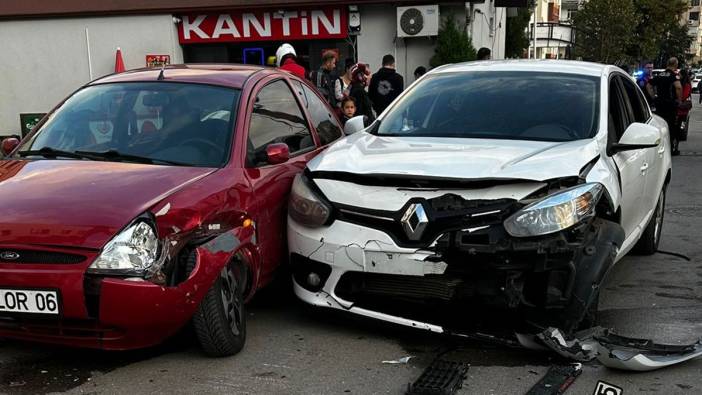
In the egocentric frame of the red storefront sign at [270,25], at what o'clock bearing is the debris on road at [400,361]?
The debris on road is roughly at 12 o'clock from the red storefront sign.

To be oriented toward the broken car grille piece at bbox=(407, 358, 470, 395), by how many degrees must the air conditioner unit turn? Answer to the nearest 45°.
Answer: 0° — it already faces it

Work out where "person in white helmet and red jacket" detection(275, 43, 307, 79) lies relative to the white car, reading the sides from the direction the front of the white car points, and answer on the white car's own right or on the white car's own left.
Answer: on the white car's own right

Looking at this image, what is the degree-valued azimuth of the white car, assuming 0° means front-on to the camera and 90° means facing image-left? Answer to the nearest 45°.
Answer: approximately 45°

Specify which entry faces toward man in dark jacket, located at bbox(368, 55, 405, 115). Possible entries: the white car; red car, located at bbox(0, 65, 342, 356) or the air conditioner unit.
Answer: the air conditioner unit

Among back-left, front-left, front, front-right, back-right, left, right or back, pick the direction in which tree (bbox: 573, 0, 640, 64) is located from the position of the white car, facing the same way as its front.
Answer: back-right

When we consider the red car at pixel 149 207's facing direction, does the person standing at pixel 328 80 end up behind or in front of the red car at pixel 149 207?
behind

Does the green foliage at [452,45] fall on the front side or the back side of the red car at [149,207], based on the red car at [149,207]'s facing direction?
on the back side
